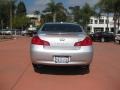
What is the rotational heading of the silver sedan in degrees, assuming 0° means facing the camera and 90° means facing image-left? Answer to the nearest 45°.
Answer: approximately 180°
